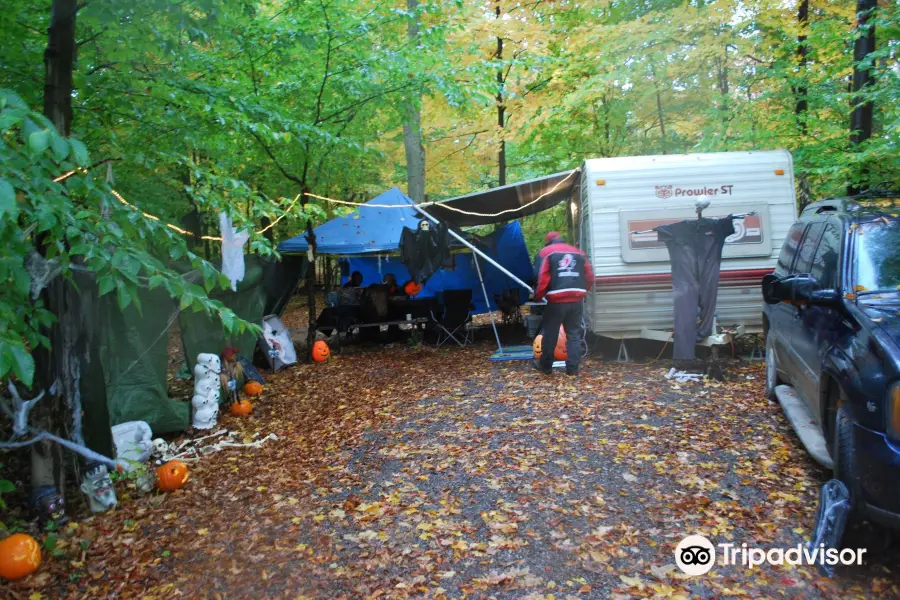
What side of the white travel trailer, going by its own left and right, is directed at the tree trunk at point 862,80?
left

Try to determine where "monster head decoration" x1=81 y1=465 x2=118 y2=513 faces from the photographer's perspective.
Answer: facing the viewer and to the right of the viewer

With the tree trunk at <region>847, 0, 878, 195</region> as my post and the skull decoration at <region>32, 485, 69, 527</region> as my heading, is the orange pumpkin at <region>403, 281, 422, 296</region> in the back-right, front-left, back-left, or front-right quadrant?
front-right

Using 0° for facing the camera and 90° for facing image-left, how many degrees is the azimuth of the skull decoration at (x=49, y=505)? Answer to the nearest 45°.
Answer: approximately 315°

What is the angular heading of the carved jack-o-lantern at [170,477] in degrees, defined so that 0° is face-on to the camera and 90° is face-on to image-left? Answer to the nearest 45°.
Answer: approximately 315°

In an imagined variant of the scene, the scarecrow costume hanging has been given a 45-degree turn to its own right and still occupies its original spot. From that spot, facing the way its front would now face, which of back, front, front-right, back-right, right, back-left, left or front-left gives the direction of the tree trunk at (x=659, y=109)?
back-right

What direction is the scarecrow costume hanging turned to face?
toward the camera

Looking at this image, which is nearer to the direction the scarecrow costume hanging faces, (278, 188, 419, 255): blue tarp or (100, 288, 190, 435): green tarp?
the green tarp

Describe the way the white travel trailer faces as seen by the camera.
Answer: facing the viewer

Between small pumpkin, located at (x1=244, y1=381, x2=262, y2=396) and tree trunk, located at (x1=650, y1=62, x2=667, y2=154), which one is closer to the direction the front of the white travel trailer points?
the small pumpkin
